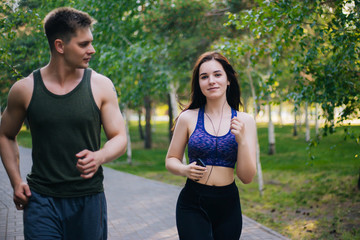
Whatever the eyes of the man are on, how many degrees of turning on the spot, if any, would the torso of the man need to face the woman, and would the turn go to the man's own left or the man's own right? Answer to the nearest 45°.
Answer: approximately 90° to the man's own left

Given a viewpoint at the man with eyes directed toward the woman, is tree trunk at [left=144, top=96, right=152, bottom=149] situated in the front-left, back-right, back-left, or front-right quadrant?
front-left

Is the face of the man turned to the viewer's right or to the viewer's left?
to the viewer's right

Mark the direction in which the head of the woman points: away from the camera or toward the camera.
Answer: toward the camera

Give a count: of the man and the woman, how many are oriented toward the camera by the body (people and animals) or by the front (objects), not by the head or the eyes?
2

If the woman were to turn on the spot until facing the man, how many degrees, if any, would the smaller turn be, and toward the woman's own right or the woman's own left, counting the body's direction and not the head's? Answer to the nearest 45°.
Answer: approximately 45° to the woman's own right

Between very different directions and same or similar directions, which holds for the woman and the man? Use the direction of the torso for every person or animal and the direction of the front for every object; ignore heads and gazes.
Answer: same or similar directions

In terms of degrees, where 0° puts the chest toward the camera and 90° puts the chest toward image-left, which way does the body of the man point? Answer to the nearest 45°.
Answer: approximately 0°

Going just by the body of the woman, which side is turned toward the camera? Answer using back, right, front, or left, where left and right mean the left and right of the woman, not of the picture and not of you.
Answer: front

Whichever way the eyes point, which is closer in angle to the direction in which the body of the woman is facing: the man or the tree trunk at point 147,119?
the man

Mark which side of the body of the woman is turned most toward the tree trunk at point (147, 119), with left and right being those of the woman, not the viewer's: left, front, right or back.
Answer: back

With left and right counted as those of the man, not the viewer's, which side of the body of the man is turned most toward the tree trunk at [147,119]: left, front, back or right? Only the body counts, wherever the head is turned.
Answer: back
